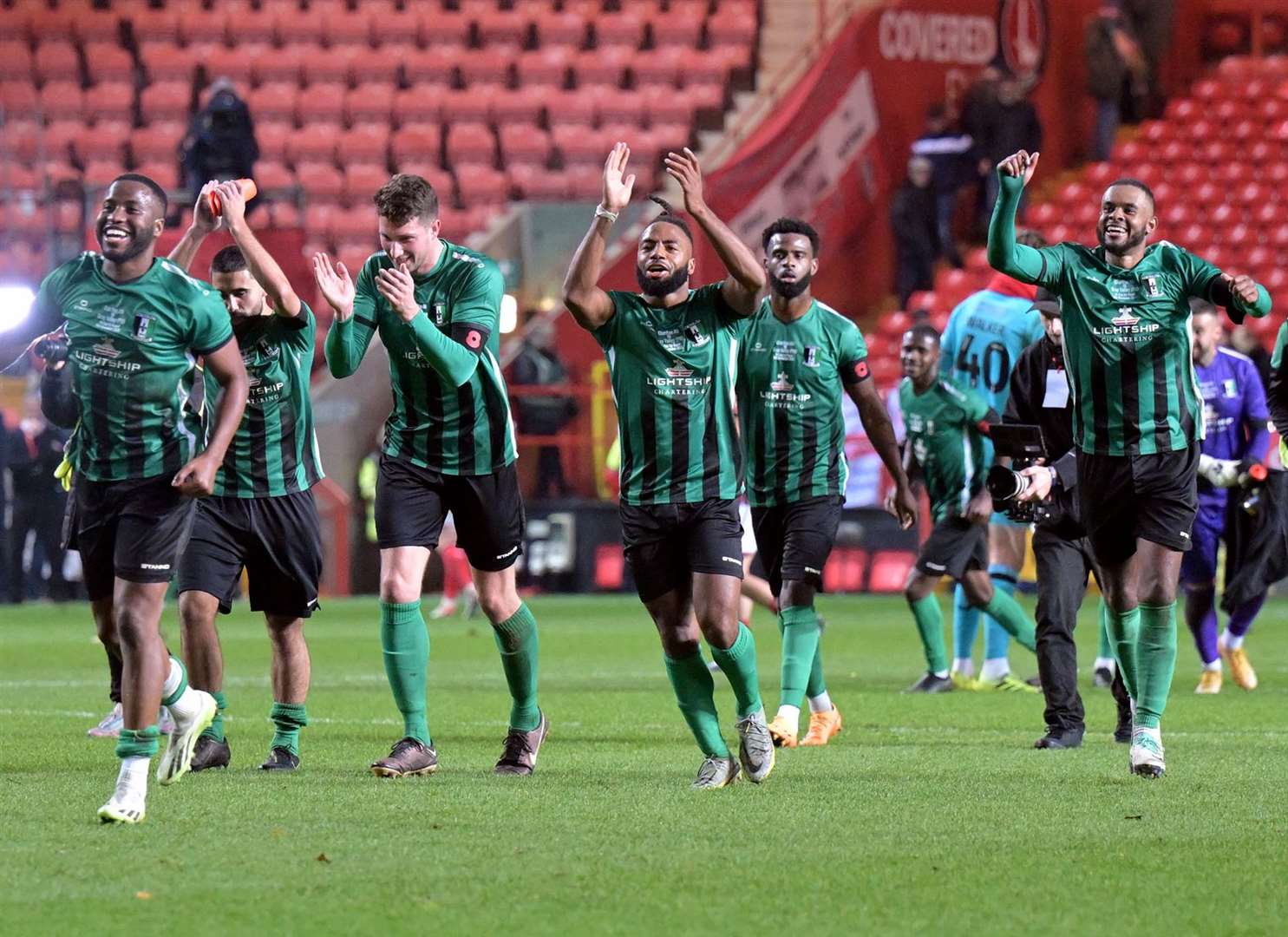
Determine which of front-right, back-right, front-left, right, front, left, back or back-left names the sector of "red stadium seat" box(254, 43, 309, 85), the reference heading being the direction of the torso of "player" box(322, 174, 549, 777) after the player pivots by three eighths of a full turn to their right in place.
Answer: front

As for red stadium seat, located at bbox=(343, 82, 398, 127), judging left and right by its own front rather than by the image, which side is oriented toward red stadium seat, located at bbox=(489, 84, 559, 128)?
left

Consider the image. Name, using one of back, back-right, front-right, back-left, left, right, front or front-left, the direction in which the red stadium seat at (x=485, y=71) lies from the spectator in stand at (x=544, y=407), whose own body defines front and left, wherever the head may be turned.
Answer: back-left

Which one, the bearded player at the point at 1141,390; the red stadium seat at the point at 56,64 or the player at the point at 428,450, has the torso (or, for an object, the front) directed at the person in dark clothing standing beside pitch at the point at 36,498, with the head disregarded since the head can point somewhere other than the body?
the red stadium seat

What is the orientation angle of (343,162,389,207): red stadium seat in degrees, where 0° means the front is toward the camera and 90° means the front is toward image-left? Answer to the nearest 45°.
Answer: approximately 0°

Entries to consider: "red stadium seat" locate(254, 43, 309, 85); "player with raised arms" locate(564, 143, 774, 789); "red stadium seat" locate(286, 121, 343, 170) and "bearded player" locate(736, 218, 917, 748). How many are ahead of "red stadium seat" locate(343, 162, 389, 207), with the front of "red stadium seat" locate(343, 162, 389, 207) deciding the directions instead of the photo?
2

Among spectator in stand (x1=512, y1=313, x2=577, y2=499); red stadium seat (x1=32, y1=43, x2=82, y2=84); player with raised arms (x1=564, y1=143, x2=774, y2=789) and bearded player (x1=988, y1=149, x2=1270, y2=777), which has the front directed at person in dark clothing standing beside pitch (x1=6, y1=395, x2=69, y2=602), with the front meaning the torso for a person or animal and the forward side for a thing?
the red stadium seat

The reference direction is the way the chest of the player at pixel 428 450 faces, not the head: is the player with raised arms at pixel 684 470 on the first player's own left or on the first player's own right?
on the first player's own left
